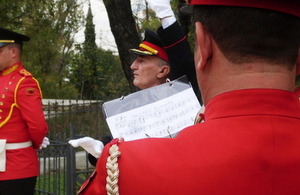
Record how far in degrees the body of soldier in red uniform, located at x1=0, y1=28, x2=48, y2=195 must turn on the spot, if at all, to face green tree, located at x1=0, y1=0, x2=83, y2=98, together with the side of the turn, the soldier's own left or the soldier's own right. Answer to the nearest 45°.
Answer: approximately 135° to the soldier's own right

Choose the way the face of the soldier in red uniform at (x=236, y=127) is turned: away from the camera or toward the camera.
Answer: away from the camera

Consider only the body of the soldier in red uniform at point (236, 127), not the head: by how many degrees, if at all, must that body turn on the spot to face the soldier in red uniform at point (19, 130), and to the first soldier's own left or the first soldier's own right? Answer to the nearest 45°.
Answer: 0° — they already face them

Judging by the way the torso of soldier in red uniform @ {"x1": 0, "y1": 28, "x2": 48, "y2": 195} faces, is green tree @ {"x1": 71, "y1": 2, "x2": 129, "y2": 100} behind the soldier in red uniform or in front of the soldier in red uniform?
behind

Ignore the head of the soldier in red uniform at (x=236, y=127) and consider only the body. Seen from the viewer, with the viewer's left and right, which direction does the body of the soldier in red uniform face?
facing away from the viewer and to the left of the viewer

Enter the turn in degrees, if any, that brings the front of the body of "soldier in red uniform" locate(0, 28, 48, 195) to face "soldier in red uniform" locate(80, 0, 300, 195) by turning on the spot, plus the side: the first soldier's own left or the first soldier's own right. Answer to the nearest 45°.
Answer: approximately 45° to the first soldier's own left

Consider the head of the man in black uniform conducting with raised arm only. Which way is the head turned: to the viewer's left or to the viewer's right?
to the viewer's left
